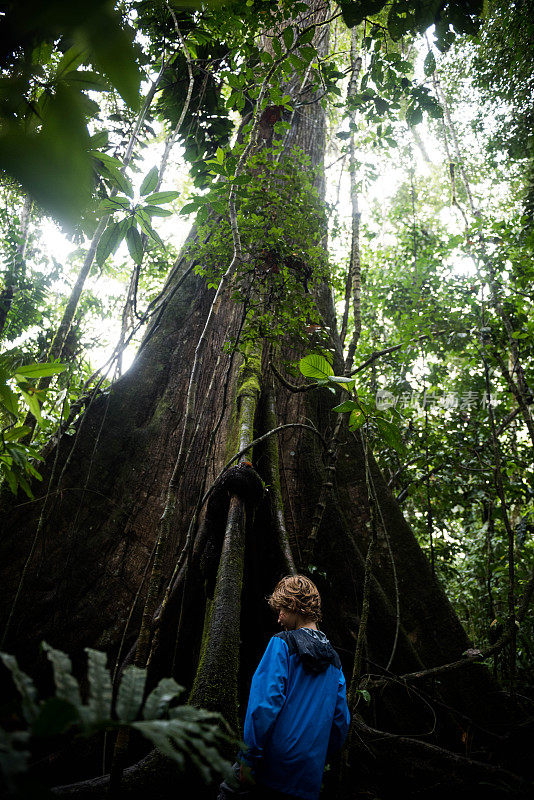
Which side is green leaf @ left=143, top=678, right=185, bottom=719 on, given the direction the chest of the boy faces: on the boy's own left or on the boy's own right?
on the boy's own left

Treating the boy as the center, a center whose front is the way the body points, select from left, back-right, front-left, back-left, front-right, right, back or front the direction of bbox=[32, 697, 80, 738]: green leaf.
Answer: back-left

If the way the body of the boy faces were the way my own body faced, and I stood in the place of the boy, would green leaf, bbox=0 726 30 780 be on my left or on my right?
on my left

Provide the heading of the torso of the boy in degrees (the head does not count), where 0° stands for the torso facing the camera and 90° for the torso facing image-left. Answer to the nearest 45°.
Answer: approximately 135°

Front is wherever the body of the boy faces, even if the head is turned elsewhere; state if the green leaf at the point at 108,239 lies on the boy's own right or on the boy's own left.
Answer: on the boy's own left

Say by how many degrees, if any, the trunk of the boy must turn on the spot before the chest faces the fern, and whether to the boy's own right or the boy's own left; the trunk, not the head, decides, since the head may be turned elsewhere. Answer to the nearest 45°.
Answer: approximately 135° to the boy's own left

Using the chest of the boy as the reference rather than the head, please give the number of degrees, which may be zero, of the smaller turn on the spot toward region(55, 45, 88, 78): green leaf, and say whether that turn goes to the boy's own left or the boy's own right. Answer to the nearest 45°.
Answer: approximately 135° to the boy's own left
